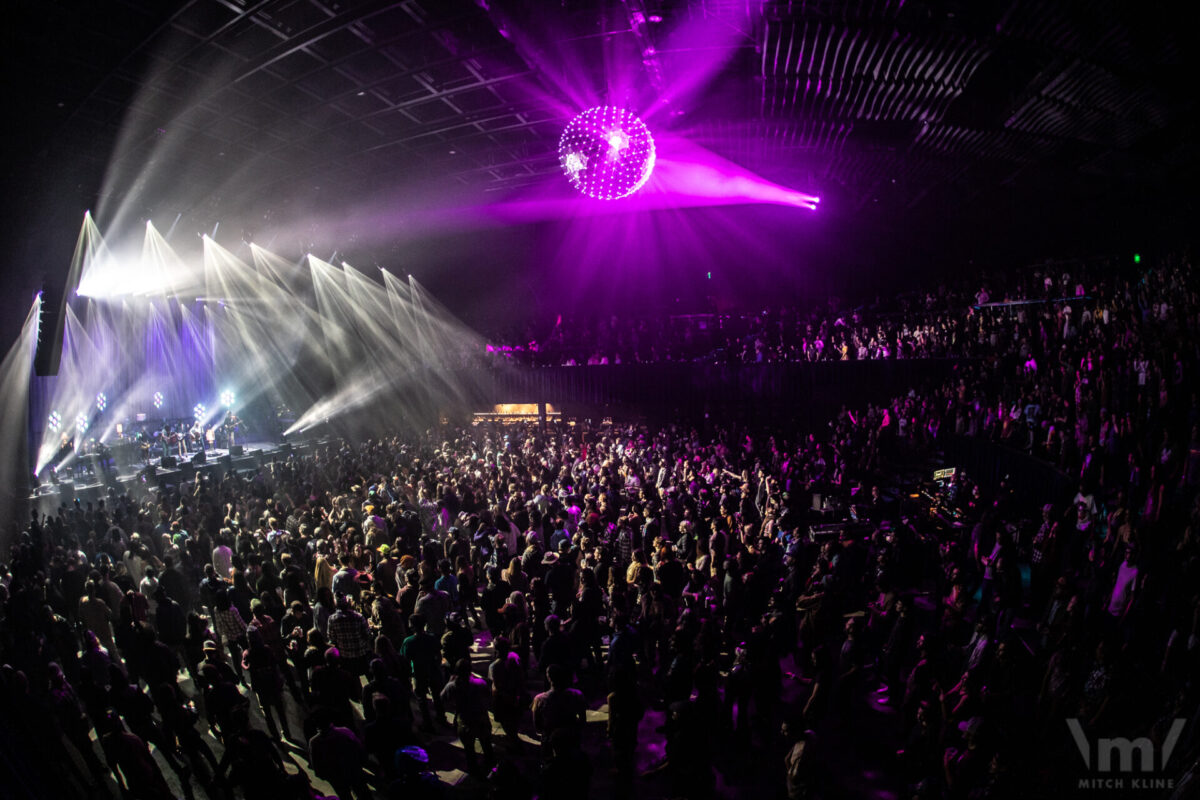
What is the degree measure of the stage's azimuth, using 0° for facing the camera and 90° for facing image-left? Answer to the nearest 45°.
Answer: approximately 315°

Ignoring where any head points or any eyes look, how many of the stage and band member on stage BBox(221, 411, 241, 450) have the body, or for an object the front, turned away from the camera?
0

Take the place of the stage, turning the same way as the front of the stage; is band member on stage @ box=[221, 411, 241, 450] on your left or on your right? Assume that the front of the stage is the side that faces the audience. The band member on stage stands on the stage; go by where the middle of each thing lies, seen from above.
on your left

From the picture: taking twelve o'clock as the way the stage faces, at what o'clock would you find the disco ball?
The disco ball is roughly at 1 o'clock from the stage.

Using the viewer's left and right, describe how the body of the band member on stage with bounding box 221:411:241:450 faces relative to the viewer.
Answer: facing the viewer and to the right of the viewer

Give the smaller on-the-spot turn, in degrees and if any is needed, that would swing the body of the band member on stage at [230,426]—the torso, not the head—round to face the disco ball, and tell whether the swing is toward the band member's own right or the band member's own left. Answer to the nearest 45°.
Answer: approximately 45° to the band member's own right
